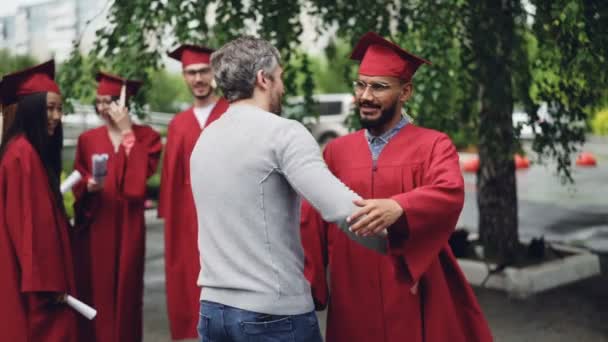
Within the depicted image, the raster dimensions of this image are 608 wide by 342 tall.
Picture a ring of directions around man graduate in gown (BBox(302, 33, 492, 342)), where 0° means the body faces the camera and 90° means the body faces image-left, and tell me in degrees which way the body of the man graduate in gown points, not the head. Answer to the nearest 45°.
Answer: approximately 45°

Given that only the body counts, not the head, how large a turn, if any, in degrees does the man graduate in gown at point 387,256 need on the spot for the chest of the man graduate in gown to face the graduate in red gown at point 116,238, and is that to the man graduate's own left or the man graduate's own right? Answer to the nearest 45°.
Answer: approximately 90° to the man graduate's own right

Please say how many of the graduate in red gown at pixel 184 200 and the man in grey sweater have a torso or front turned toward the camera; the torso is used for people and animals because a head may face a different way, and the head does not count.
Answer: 1

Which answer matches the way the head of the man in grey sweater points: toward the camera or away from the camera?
away from the camera

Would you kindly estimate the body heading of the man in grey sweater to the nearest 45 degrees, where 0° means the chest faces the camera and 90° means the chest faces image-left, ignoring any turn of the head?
approximately 225°

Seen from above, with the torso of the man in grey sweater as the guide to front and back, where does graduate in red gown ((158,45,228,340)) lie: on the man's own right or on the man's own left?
on the man's own left

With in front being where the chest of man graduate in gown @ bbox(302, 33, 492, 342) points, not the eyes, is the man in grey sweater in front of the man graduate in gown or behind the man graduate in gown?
in front

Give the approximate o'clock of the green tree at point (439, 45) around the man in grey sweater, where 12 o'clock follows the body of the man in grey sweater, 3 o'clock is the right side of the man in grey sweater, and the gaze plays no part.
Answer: The green tree is roughly at 11 o'clock from the man in grey sweater.

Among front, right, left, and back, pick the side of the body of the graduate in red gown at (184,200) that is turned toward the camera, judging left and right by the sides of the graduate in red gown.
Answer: front

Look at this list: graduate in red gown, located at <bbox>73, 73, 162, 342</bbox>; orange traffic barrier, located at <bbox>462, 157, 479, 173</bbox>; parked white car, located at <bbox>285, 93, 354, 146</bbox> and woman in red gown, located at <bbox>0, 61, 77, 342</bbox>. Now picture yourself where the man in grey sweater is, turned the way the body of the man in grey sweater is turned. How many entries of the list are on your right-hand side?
0

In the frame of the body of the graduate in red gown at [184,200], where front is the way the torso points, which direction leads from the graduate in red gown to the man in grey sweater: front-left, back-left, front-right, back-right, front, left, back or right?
front

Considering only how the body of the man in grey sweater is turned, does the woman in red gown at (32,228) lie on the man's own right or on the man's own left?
on the man's own left

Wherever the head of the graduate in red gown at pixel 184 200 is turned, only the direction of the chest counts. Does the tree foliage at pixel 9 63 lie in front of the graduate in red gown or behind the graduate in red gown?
behind

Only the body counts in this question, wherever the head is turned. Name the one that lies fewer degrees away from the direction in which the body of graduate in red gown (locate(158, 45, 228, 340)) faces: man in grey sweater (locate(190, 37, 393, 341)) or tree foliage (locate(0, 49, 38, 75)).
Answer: the man in grey sweater

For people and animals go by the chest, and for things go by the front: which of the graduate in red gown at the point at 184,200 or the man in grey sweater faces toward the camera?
the graduate in red gown

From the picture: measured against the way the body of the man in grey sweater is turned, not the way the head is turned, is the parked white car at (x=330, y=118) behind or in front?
in front
